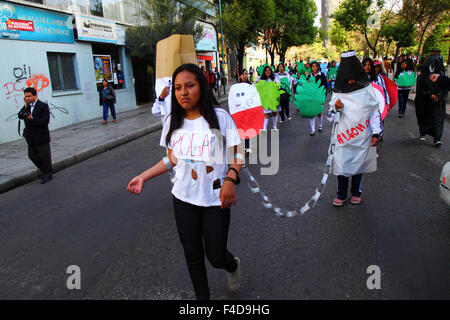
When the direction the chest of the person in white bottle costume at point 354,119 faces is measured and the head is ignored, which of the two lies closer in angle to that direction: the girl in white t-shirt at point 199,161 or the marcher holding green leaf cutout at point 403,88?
the girl in white t-shirt

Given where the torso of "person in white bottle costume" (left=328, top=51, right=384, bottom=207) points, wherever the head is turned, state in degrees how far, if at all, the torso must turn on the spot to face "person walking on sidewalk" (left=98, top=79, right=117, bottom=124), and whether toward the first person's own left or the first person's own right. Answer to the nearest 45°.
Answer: approximately 135° to the first person's own right

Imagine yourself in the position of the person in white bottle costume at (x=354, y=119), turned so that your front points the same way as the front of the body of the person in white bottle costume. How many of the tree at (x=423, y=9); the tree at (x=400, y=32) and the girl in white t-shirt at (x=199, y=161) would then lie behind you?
2

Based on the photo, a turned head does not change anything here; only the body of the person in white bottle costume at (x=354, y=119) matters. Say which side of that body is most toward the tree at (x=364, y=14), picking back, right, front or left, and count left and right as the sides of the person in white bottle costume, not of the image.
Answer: back

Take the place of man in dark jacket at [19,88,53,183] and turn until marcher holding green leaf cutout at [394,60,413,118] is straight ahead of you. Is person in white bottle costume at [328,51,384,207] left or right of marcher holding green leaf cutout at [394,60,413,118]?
right

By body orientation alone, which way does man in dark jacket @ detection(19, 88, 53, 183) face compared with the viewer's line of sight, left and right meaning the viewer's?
facing the viewer and to the left of the viewer

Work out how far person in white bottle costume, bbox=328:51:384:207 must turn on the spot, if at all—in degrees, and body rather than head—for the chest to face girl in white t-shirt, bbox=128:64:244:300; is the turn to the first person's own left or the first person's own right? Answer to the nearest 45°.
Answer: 0° — they already face them

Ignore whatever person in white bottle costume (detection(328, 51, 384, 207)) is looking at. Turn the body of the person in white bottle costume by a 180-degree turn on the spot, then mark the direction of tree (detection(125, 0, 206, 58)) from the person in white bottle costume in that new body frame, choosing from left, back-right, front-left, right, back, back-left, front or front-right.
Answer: front-left

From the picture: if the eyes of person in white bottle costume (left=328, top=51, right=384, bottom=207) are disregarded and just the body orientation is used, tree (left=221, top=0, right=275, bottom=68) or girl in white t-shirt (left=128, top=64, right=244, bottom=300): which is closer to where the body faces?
the girl in white t-shirt

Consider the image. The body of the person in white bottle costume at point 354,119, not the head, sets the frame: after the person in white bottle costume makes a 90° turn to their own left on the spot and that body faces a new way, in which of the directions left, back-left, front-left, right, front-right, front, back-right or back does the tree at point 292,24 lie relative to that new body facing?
left

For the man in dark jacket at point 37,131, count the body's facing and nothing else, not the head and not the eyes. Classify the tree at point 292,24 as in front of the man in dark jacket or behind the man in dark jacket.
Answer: behind

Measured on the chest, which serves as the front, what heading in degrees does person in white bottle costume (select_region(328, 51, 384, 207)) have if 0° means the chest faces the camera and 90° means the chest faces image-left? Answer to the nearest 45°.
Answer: approximately 0°
